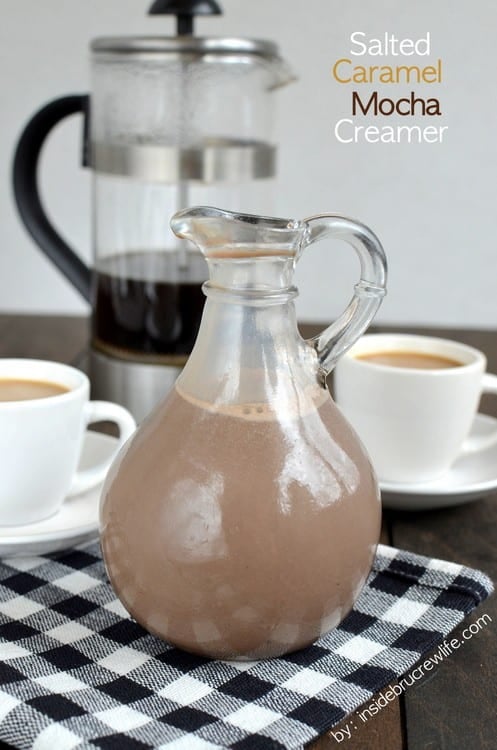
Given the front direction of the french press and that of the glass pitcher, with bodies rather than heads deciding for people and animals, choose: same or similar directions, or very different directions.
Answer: very different directions

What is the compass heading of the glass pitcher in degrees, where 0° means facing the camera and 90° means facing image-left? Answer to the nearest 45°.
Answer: approximately 90°

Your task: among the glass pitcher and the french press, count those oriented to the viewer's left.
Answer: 1

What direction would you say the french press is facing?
to the viewer's right

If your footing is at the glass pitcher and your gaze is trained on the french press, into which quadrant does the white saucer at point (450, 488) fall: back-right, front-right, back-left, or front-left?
front-right
